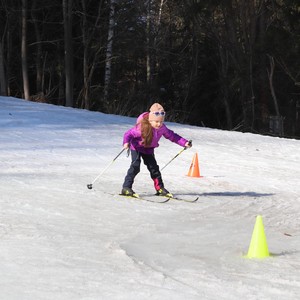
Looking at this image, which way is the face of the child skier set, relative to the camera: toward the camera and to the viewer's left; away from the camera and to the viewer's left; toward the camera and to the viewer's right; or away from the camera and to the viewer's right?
toward the camera and to the viewer's right

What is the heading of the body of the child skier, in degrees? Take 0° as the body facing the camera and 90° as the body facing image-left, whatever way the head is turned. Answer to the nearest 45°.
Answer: approximately 315°

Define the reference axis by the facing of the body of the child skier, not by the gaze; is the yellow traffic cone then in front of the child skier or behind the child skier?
in front
